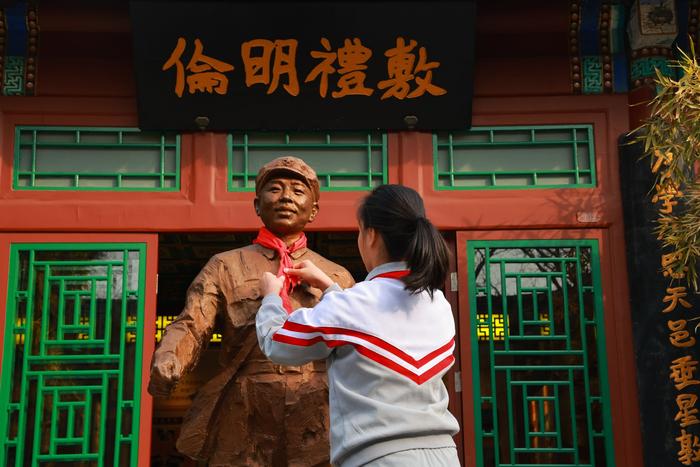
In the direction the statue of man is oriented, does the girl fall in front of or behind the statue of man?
in front

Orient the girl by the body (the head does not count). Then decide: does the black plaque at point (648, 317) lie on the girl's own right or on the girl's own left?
on the girl's own right

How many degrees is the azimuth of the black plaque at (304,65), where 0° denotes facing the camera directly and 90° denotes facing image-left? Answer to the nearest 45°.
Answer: approximately 0°

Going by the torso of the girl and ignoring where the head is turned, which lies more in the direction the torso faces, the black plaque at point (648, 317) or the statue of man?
the statue of man

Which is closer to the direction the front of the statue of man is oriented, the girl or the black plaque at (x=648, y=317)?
the girl

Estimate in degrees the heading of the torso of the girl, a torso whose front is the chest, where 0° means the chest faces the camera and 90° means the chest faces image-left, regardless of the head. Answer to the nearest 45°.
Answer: approximately 135°

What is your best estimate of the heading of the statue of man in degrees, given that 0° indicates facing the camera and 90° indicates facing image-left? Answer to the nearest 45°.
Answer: approximately 0°

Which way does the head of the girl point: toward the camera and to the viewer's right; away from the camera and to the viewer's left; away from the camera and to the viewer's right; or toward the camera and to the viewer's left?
away from the camera and to the viewer's left

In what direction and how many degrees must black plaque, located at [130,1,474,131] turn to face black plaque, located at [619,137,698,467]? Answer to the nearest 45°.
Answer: approximately 90° to its left
